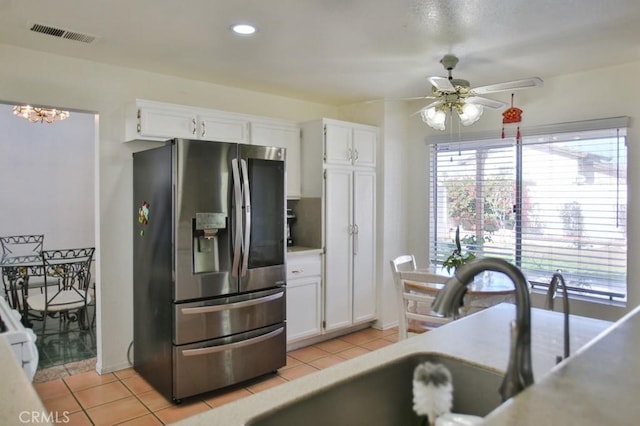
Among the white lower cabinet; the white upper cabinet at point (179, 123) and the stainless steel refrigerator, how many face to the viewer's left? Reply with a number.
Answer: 0

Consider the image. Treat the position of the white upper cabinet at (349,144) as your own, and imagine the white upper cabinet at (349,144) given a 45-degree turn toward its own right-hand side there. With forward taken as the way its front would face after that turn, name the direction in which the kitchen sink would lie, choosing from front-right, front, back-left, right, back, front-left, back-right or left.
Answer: front

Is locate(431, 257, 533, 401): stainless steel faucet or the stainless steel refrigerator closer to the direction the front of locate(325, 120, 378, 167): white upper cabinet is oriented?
the stainless steel faucet

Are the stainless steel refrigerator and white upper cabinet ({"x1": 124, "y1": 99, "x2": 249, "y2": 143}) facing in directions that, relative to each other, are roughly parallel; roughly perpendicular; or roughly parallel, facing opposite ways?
roughly parallel

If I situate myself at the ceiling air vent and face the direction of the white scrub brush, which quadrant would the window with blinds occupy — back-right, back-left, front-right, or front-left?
front-left

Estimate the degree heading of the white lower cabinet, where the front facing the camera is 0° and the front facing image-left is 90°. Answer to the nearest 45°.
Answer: approximately 315°

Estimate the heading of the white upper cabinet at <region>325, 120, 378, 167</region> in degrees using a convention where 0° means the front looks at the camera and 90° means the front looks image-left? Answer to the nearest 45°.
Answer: approximately 315°

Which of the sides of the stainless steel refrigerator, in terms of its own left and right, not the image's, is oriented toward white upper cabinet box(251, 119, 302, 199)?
left

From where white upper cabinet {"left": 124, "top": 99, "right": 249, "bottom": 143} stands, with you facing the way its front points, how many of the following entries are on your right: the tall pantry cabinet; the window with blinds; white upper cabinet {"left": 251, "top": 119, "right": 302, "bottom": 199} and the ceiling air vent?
1

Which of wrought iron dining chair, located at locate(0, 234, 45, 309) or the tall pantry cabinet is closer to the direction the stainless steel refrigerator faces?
the tall pantry cabinet

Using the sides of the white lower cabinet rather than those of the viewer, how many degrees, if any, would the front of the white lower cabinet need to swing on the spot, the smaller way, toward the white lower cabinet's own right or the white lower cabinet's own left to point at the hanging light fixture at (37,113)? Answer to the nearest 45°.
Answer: approximately 135° to the white lower cabinet's own right

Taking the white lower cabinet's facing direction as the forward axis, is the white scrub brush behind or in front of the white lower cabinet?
in front

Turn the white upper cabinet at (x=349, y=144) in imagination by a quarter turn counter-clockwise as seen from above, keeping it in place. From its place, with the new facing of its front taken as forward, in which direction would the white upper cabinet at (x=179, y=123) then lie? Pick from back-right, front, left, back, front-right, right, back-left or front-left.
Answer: back

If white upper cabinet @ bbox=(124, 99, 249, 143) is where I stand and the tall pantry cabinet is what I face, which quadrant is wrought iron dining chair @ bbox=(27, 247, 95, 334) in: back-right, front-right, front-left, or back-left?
back-left

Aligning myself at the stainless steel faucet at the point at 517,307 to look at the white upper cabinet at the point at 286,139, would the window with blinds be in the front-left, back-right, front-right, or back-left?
front-right

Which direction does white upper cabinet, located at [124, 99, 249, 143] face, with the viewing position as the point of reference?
facing the viewer and to the right of the viewer

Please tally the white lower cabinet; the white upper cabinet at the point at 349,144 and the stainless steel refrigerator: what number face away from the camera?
0
